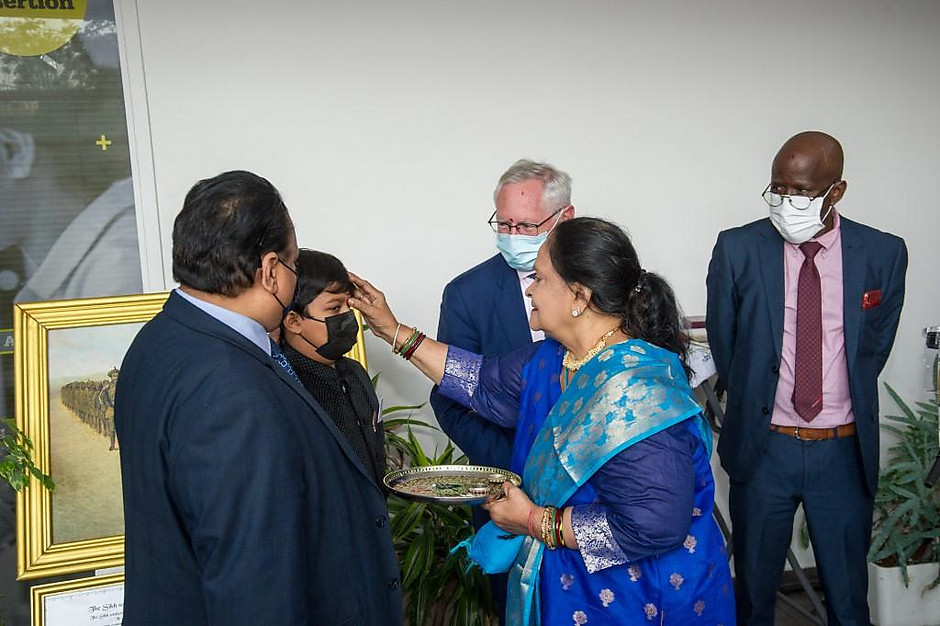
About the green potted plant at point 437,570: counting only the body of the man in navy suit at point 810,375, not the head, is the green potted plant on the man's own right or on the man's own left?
on the man's own right

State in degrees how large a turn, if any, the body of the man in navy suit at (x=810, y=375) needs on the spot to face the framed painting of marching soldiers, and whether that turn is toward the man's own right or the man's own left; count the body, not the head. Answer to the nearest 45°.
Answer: approximately 45° to the man's own right

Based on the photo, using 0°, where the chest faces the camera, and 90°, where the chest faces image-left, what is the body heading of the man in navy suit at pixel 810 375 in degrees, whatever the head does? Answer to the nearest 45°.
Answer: approximately 0°

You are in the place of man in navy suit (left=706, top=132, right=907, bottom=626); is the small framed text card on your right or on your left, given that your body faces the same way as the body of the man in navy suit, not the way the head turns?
on your right

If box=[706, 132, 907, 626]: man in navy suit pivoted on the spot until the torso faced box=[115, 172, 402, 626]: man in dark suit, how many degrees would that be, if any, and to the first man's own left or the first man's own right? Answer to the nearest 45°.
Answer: approximately 45° to the first man's own right

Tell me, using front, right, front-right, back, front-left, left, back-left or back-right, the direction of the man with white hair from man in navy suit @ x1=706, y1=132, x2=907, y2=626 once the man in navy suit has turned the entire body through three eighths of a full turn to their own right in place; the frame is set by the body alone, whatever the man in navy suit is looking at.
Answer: left

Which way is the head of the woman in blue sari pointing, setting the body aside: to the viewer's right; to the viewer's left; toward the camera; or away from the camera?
to the viewer's left

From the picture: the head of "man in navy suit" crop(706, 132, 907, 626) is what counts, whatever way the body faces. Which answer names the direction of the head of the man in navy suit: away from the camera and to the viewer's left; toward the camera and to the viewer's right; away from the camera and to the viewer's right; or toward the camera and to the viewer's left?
toward the camera and to the viewer's left
